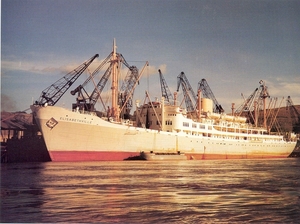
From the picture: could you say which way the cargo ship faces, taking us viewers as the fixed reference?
facing the viewer and to the left of the viewer
